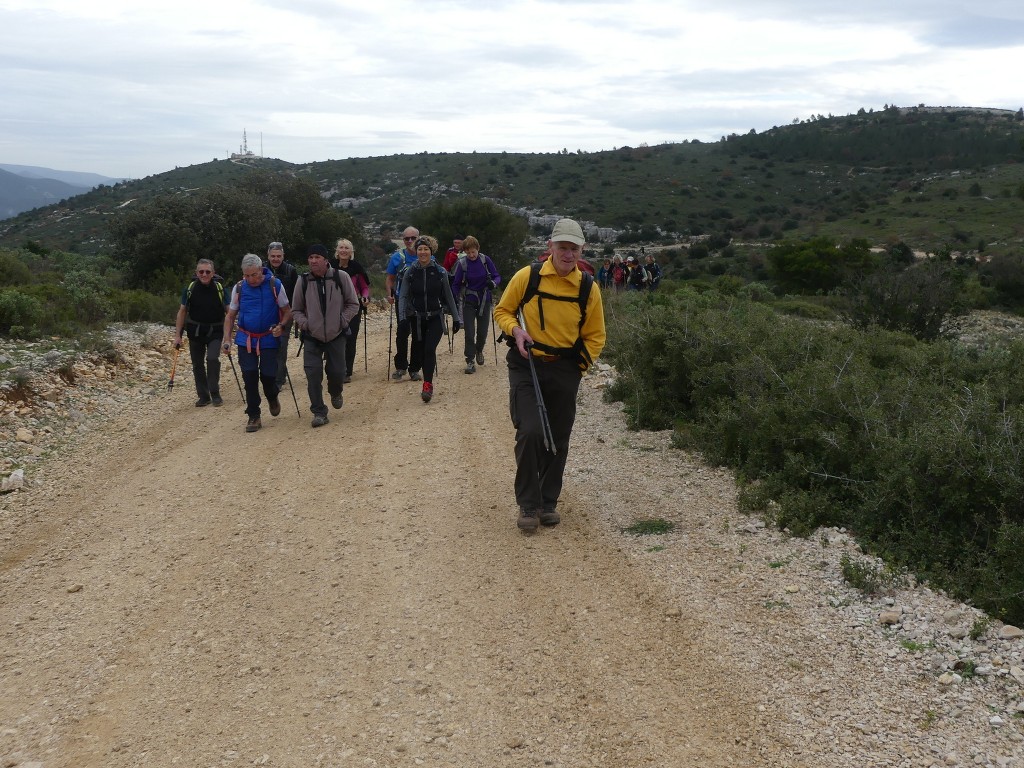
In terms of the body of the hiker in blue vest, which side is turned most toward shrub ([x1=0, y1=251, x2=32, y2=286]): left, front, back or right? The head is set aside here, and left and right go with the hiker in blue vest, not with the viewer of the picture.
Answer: back

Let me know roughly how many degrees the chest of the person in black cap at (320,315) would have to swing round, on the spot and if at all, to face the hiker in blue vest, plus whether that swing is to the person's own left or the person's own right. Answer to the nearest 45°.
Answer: approximately 90° to the person's own right

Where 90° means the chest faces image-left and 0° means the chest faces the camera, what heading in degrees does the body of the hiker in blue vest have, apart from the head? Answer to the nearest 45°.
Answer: approximately 0°

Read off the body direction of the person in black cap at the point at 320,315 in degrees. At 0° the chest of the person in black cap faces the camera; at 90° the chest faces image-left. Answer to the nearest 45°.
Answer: approximately 0°

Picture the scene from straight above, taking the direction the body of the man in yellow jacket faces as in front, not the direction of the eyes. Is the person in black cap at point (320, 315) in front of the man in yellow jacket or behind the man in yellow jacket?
behind

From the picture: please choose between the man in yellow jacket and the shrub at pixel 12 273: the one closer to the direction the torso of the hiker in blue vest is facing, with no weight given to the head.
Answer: the man in yellow jacket

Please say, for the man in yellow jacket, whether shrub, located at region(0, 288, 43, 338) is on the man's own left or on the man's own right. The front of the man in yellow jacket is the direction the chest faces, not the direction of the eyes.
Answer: on the man's own right

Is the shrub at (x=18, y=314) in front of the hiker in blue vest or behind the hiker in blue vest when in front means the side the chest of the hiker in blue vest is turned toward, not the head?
behind

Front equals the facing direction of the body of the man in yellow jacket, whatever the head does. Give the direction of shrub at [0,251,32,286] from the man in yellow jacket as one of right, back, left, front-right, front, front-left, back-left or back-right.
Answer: back-right

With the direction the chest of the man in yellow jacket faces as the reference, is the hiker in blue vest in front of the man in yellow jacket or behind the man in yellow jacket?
behind
